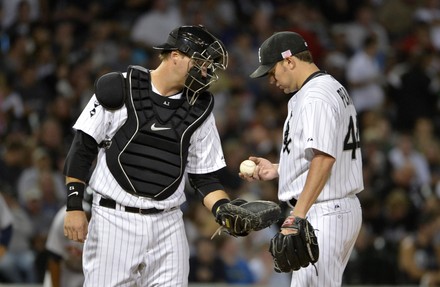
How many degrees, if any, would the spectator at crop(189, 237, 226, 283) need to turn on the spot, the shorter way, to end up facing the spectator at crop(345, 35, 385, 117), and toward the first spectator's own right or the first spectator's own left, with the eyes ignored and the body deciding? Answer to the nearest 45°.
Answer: approximately 135° to the first spectator's own left

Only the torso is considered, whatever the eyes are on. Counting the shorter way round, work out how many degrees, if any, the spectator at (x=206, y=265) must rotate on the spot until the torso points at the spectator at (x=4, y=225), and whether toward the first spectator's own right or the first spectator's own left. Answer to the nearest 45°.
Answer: approximately 45° to the first spectator's own right

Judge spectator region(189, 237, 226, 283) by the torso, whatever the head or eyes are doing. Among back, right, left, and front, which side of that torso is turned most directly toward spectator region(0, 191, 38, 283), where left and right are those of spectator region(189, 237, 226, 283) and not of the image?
right

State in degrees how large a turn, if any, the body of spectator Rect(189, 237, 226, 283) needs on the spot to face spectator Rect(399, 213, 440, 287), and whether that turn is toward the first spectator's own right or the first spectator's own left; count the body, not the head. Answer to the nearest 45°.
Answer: approximately 90° to the first spectator's own left

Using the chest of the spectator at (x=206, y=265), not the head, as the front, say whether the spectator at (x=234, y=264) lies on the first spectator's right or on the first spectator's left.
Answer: on the first spectator's left

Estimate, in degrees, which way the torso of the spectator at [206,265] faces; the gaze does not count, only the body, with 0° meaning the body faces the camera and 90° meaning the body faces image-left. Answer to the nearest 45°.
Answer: approximately 0°
